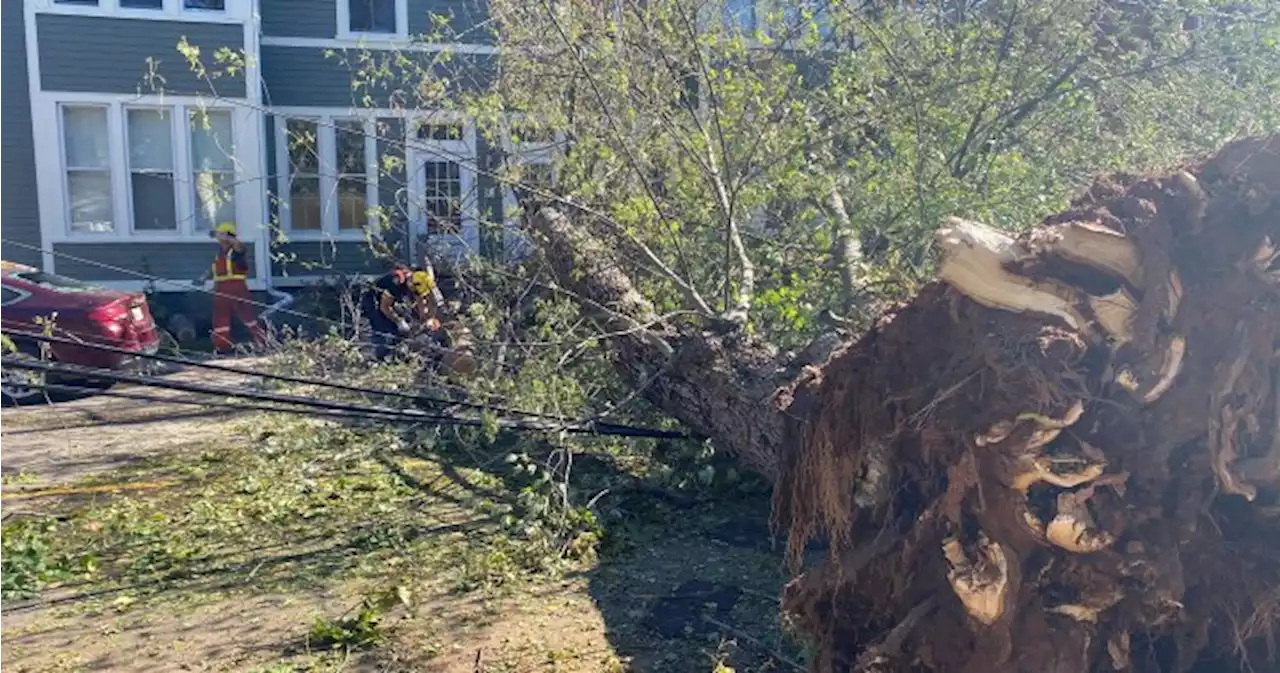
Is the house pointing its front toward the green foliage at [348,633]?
yes

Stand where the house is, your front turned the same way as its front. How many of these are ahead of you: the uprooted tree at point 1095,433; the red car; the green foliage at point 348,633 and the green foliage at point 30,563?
4

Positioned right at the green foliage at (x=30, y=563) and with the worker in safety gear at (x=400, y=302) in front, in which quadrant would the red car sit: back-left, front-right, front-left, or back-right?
front-left

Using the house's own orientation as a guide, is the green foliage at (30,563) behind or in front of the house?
in front

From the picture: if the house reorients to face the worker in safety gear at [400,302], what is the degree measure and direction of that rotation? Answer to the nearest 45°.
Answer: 0° — it already faces them

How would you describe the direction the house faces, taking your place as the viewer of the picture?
facing the viewer

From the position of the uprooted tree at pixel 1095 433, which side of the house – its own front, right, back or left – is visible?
front

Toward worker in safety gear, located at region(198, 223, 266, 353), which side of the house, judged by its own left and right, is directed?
front

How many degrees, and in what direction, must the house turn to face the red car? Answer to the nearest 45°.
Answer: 0° — it already faces it
